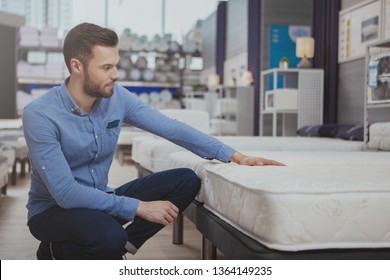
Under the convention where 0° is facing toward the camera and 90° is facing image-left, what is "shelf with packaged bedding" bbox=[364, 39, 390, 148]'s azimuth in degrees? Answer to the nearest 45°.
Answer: approximately 45°

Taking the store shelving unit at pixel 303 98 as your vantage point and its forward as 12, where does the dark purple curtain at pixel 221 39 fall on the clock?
The dark purple curtain is roughly at 4 o'clock from the store shelving unit.

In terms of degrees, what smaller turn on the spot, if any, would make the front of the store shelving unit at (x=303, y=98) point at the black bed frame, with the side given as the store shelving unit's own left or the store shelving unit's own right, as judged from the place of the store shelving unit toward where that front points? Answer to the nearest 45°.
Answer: approximately 45° to the store shelving unit's own left

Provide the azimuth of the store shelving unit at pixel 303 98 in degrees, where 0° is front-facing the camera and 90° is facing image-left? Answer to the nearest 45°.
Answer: approximately 45°
